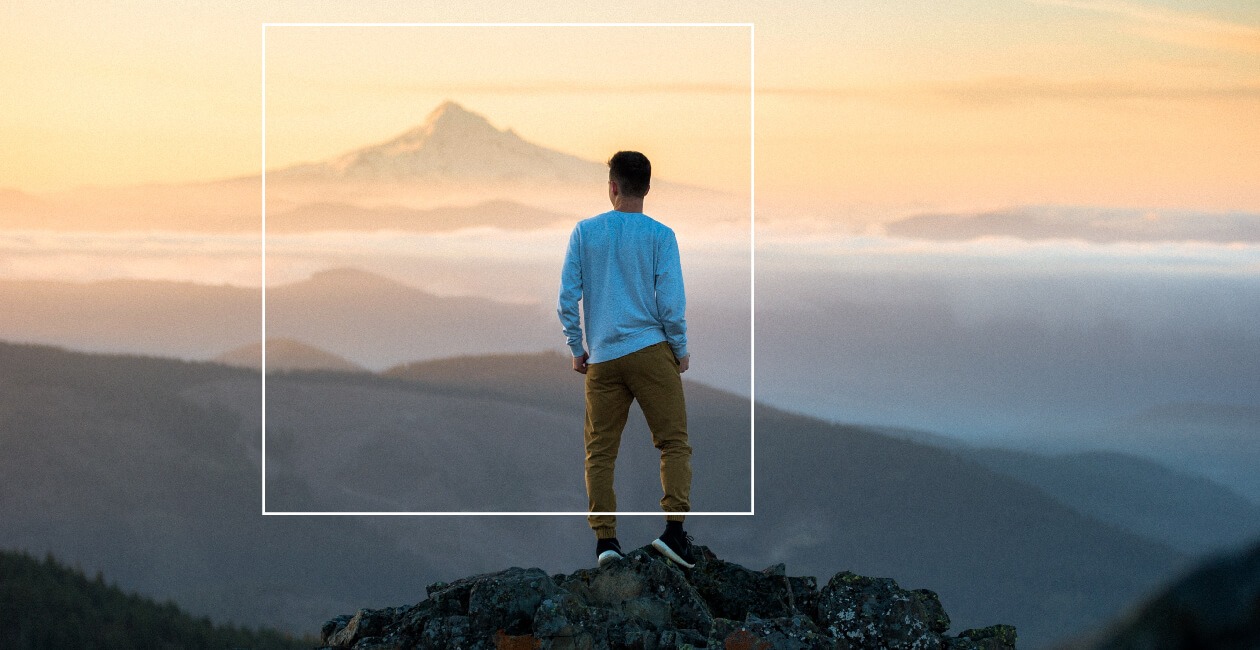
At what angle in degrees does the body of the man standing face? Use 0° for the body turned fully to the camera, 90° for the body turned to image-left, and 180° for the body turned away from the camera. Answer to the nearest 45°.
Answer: approximately 180°
